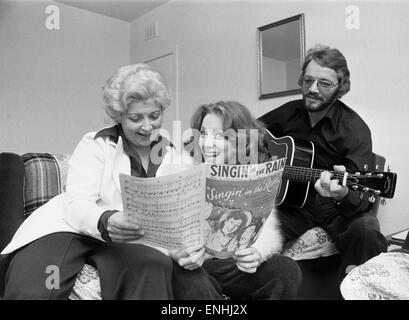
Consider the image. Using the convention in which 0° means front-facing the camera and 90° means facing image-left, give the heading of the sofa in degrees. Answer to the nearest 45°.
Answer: approximately 0°
